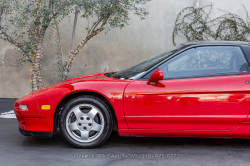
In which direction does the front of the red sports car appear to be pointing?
to the viewer's left
